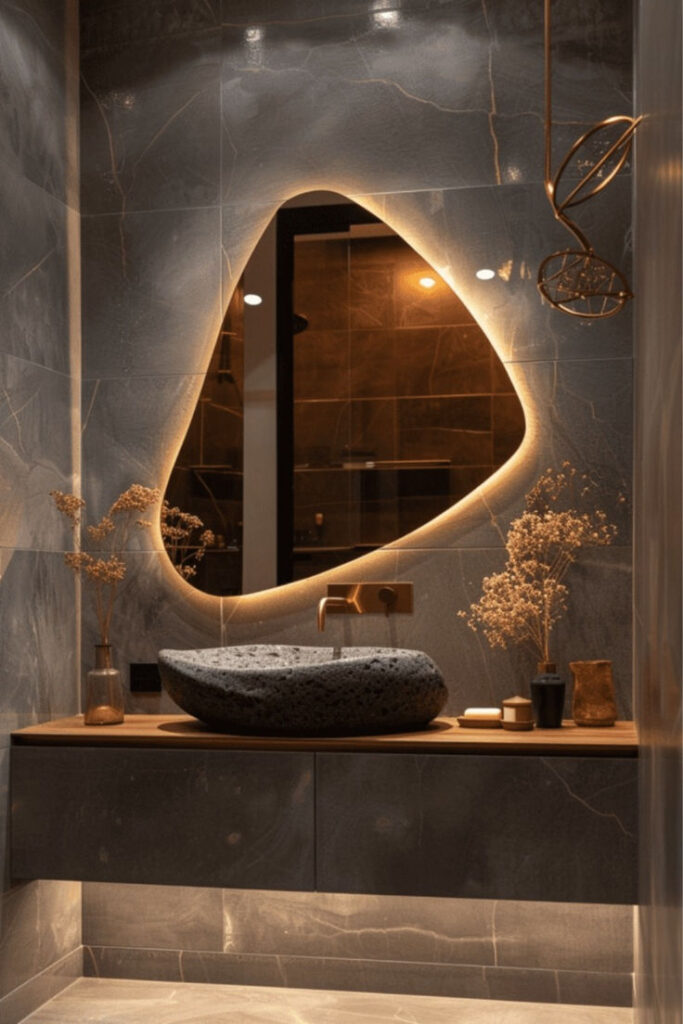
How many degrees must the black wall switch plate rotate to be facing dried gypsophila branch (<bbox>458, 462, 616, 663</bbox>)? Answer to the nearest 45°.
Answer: approximately 90° to its left

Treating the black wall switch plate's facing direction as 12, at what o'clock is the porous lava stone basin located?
The porous lava stone basin is roughly at 11 o'clock from the black wall switch plate.

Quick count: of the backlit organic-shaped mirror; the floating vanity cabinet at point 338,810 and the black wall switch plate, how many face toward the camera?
3

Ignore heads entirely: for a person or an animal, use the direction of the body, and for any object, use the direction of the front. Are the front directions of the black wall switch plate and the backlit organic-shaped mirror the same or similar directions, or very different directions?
same or similar directions

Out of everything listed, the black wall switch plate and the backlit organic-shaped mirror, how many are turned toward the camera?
2

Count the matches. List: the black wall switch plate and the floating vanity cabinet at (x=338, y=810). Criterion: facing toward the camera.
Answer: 2

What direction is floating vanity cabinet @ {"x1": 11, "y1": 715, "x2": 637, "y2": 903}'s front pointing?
toward the camera

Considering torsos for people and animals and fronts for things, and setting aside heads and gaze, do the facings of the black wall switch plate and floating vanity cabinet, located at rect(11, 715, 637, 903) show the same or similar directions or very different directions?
same or similar directions

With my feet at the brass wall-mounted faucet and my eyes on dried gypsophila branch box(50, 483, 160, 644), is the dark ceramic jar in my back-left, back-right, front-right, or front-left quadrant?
back-left

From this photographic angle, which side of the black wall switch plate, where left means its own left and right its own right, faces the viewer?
front

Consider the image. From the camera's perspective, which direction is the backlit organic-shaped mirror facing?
toward the camera
